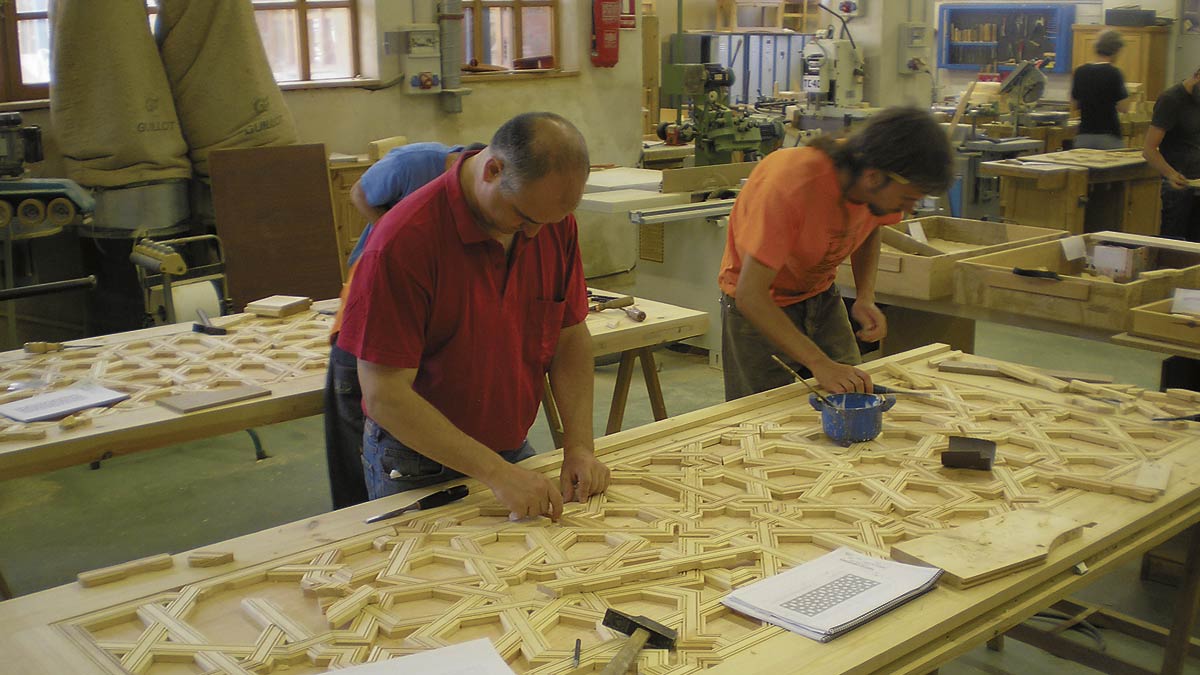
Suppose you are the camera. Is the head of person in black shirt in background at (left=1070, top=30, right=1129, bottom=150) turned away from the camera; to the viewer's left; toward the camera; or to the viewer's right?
away from the camera

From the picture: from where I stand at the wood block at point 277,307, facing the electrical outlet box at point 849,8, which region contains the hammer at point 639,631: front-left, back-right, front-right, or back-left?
back-right

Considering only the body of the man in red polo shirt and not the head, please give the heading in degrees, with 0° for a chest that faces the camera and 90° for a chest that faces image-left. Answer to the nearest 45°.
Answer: approximately 315°

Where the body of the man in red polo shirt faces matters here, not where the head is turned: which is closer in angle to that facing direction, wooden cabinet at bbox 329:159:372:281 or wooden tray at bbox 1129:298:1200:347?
the wooden tray

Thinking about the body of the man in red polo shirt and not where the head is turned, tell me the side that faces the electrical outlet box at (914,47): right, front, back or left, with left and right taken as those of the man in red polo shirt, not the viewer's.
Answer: left

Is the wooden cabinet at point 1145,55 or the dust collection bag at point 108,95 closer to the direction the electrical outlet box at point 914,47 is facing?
the dust collection bag

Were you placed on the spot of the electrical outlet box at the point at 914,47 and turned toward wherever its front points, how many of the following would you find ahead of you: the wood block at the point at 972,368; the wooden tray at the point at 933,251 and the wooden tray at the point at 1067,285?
3

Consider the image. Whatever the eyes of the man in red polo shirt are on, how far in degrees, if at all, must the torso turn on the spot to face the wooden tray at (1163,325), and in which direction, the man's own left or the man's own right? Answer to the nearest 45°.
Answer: approximately 90° to the man's own left
